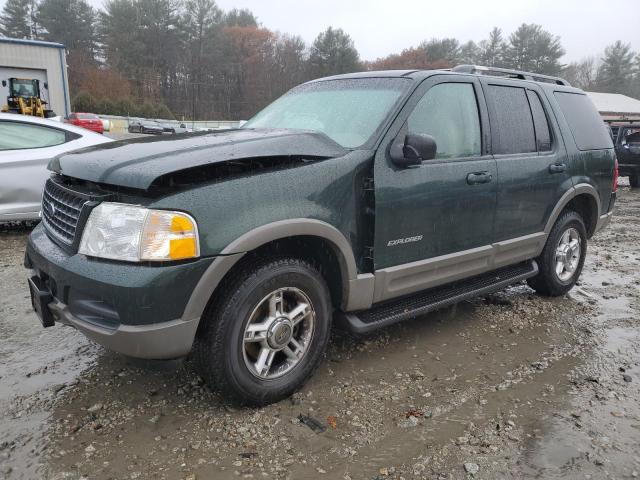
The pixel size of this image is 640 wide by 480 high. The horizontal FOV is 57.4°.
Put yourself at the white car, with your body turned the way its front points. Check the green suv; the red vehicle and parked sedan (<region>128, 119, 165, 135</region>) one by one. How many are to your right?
2

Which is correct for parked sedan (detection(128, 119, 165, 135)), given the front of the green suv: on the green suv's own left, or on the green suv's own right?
on the green suv's own right

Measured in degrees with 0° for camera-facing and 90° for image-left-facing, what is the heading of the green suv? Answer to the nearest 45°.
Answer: approximately 45°

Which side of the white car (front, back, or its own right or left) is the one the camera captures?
left

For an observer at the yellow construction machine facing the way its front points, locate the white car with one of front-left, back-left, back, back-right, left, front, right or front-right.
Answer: front-right

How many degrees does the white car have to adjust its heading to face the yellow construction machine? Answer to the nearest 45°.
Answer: approximately 90° to its right

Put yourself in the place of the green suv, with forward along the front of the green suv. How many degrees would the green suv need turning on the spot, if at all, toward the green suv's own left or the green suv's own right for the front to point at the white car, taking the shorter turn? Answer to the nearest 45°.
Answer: approximately 90° to the green suv's own right

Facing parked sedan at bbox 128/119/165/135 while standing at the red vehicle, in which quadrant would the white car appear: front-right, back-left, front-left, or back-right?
back-right

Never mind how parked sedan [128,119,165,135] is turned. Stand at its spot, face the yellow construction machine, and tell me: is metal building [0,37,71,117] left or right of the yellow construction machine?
right

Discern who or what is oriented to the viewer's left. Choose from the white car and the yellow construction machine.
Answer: the white car

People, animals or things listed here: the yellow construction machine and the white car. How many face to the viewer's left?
1

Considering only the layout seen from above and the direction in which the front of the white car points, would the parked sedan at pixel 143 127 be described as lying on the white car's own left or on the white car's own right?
on the white car's own right

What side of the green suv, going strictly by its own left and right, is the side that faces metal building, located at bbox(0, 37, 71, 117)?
right
